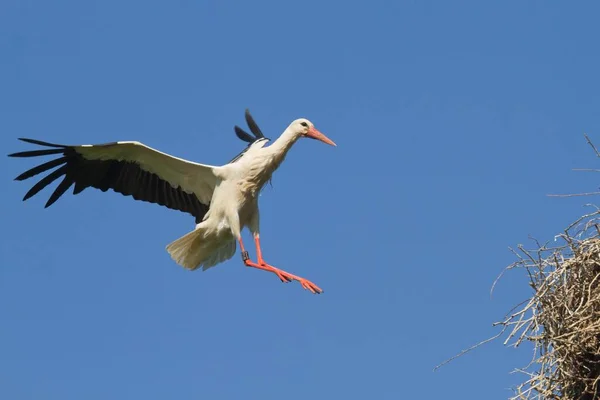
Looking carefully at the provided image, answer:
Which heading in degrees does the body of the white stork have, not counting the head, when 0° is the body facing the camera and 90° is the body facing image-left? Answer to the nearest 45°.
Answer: approximately 315°
